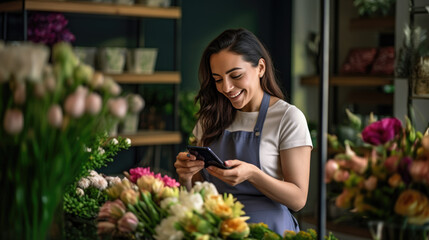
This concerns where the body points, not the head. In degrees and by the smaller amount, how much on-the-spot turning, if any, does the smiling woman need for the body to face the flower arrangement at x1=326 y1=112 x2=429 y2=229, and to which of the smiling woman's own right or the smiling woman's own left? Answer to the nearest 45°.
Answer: approximately 45° to the smiling woman's own left

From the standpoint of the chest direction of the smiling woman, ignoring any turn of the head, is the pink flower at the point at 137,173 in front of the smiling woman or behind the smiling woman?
in front

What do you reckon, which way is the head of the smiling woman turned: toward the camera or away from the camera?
toward the camera

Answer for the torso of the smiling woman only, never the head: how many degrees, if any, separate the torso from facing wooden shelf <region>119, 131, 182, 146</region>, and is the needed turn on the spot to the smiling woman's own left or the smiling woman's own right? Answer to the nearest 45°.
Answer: approximately 135° to the smiling woman's own right

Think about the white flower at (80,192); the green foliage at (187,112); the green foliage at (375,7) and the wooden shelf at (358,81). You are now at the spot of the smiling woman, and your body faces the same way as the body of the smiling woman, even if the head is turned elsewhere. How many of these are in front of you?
1

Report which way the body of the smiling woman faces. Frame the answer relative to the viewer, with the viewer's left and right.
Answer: facing the viewer and to the left of the viewer

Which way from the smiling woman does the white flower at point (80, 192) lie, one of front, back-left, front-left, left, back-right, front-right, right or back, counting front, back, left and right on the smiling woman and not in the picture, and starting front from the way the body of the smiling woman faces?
front
